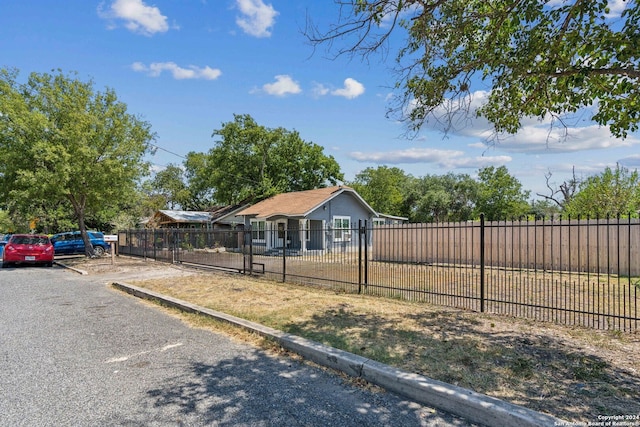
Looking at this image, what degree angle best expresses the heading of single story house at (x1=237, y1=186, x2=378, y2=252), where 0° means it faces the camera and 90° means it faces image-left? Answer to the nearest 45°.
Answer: approximately 45°

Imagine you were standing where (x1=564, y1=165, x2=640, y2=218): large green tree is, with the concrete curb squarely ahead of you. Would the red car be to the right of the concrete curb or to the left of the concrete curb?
right

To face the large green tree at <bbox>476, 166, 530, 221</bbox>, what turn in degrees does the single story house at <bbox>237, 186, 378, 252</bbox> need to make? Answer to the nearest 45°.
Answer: approximately 180°

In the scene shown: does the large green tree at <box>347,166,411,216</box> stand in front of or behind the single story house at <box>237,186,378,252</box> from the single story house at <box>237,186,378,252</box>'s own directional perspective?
behind

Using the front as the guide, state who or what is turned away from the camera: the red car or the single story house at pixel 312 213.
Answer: the red car

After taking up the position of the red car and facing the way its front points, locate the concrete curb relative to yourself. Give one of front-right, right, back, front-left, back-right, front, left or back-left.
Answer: back

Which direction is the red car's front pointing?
away from the camera
